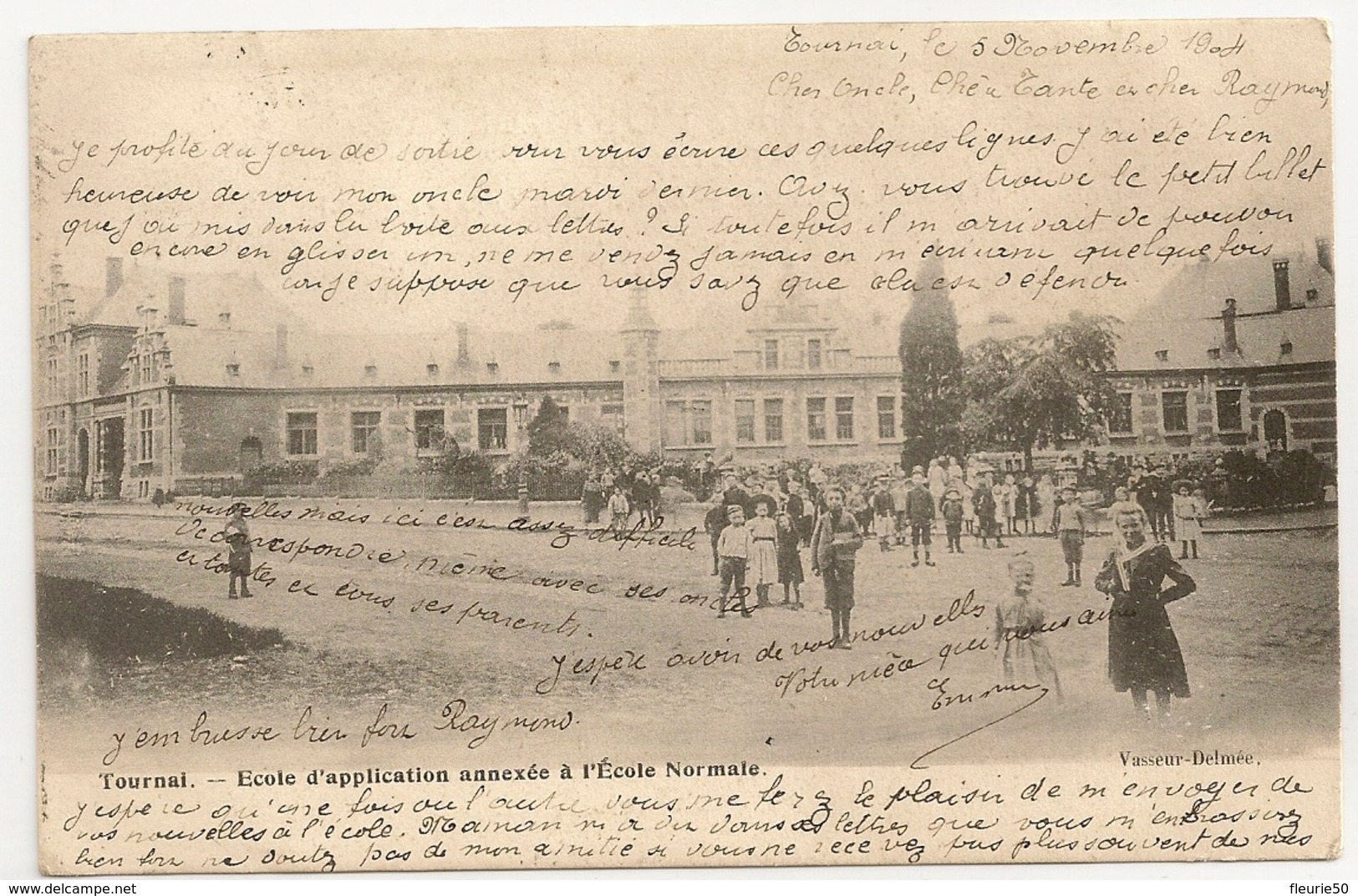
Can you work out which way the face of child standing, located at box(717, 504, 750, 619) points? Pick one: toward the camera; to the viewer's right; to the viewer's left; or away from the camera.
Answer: toward the camera

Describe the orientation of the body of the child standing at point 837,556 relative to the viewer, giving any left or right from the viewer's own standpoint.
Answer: facing the viewer

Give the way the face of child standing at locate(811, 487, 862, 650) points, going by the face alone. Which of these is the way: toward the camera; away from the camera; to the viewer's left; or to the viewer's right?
toward the camera

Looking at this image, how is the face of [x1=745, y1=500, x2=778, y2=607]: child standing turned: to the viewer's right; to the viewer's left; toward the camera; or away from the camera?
toward the camera

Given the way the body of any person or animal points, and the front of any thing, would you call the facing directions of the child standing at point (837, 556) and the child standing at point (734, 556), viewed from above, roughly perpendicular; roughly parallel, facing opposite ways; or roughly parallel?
roughly parallel

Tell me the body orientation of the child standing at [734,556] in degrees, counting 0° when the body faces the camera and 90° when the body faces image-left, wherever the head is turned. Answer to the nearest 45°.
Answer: approximately 0°

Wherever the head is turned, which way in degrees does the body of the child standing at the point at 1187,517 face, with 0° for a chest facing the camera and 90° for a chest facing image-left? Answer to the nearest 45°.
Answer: approximately 0°

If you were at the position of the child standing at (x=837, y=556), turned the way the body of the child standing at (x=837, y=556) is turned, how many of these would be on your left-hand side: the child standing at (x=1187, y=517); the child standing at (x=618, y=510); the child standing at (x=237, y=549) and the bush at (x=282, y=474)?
1

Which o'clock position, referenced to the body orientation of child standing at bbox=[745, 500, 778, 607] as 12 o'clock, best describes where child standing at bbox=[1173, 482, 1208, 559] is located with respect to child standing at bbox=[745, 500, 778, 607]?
child standing at bbox=[1173, 482, 1208, 559] is roughly at 9 o'clock from child standing at bbox=[745, 500, 778, 607].

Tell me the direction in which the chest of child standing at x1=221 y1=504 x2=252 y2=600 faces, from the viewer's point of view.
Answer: toward the camera
